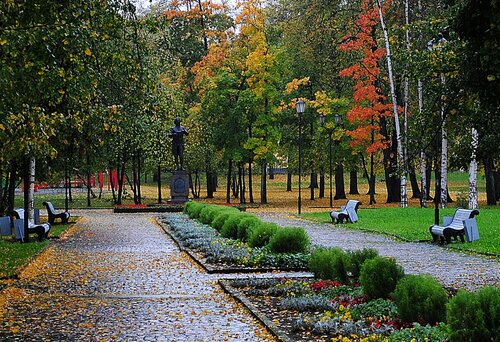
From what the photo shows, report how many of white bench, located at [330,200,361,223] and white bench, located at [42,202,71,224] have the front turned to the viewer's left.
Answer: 1

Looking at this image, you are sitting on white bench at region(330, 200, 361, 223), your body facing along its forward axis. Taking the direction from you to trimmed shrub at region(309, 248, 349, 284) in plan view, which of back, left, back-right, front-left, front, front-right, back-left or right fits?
left

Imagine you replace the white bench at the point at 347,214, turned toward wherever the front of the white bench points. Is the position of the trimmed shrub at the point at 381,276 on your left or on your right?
on your left

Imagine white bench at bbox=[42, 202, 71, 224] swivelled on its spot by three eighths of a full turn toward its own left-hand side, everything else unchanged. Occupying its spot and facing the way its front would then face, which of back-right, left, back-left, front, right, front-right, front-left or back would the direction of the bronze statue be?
right

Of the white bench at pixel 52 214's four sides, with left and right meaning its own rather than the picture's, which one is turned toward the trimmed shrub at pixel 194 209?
front

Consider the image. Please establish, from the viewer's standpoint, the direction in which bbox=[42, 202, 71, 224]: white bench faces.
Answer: facing to the right of the viewer

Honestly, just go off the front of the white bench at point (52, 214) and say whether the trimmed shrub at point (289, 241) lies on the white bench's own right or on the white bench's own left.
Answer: on the white bench's own right

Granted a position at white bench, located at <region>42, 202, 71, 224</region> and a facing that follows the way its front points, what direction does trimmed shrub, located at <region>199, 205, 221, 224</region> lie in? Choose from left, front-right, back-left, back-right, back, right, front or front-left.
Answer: front-right

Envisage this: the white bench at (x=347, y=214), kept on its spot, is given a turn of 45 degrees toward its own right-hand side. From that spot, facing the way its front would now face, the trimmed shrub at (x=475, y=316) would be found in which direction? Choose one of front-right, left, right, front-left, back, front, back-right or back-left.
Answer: back-left

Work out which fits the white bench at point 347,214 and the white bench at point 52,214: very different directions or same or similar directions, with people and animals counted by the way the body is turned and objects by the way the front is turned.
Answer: very different directions

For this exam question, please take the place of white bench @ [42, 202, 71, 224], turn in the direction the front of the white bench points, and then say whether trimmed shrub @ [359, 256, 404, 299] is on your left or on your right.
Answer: on your right

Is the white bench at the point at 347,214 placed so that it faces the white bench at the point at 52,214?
yes

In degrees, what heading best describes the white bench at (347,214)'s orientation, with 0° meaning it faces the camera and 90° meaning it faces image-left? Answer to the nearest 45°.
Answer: approximately 90°
